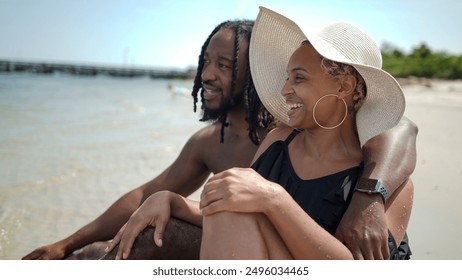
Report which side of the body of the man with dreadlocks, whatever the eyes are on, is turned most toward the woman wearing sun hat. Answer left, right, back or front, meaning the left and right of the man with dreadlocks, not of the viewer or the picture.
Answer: left

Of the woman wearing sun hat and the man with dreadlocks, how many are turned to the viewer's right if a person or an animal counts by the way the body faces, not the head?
0

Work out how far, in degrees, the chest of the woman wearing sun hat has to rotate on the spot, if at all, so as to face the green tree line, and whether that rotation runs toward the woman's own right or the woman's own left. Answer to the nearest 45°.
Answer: approximately 135° to the woman's own right

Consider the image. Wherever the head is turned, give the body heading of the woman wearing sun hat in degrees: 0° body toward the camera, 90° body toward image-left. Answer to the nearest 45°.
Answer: approximately 45°

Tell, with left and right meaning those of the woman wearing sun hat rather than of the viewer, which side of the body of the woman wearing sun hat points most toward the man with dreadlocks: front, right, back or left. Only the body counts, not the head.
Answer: right

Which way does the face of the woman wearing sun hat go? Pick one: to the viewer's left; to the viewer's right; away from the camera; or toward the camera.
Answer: to the viewer's left
